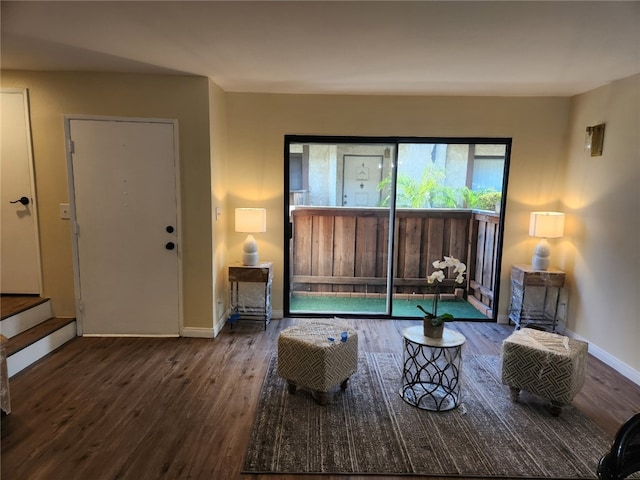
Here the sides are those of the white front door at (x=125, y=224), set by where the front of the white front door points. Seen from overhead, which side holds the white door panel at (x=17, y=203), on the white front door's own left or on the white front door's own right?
on the white front door's own right

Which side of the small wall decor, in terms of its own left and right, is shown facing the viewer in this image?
left

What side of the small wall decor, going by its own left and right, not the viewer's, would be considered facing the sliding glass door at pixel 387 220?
front

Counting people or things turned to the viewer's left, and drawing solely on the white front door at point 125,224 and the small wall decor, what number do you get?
1

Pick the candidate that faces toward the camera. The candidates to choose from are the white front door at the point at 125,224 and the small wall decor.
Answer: the white front door

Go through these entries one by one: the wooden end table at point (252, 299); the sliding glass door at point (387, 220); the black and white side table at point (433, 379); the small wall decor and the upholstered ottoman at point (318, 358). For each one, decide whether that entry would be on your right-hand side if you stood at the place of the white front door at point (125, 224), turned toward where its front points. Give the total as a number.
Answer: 0

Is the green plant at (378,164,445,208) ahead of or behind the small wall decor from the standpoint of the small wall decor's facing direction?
ahead

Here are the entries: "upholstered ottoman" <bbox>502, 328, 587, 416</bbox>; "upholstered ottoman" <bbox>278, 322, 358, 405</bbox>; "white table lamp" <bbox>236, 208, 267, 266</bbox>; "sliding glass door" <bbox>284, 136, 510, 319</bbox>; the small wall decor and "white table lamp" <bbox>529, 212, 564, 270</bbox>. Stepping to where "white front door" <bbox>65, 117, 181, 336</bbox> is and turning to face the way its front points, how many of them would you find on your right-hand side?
0

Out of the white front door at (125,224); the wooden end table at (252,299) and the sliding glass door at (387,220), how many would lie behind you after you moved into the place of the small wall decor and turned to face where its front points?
0

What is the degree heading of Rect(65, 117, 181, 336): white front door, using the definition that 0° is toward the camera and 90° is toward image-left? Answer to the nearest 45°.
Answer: approximately 0°

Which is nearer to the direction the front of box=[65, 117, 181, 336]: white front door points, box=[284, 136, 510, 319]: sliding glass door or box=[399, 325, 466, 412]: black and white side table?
the black and white side table

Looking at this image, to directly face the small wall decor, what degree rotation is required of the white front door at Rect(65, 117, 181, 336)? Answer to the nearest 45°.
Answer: approximately 45° to its left

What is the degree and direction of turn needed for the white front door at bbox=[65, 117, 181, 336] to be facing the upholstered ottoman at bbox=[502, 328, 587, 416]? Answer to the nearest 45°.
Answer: approximately 45° to its left

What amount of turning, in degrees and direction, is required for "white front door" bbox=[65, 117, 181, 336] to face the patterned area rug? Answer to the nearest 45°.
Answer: approximately 45° to its left

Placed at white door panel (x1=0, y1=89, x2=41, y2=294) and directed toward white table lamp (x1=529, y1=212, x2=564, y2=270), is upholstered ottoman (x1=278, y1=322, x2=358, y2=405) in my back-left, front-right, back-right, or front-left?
front-right

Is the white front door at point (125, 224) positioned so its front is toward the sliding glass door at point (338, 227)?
no

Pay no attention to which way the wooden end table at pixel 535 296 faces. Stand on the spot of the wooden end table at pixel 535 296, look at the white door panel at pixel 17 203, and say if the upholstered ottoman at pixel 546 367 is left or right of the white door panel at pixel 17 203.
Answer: left
